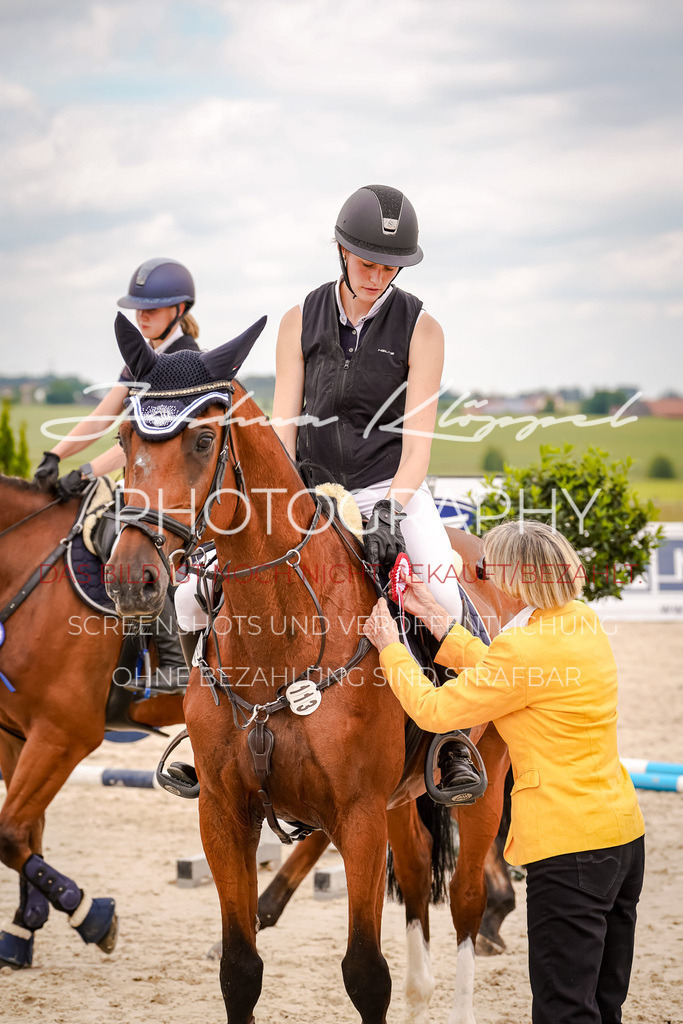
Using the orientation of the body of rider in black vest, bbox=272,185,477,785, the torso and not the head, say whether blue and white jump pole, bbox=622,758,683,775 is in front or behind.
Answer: behind

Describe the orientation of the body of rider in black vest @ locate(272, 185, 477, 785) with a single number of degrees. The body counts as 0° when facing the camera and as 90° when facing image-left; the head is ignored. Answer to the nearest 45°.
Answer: approximately 0°

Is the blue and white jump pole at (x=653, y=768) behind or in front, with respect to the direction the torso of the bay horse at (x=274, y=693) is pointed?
behind

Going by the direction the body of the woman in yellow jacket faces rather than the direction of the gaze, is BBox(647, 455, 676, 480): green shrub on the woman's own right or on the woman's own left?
on the woman's own right

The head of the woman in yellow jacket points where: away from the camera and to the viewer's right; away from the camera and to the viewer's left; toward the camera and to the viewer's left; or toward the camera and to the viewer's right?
away from the camera and to the viewer's left

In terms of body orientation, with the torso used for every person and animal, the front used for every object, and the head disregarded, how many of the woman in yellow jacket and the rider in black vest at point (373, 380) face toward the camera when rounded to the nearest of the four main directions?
1

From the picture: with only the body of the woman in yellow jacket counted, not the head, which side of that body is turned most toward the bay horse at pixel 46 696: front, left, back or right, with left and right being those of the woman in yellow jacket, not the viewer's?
front

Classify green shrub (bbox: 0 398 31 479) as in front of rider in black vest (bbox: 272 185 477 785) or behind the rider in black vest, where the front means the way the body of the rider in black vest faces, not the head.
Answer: behind

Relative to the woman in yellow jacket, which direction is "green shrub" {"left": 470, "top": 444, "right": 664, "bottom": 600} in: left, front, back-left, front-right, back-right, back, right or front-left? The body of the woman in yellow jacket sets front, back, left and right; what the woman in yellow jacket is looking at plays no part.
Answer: front-right

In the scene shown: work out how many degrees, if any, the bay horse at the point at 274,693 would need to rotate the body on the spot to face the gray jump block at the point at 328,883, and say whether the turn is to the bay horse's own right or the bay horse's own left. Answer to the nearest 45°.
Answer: approximately 135° to the bay horse's own right
